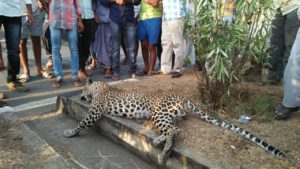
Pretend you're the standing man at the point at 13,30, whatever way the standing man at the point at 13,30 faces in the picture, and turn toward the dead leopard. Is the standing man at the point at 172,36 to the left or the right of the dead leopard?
left

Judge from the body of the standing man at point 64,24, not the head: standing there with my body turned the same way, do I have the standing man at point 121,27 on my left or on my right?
on my left

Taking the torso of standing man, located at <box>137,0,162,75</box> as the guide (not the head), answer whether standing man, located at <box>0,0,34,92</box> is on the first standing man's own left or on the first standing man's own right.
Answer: on the first standing man's own right

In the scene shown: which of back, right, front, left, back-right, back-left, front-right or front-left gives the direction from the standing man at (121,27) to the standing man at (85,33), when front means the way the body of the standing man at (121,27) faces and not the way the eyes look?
right

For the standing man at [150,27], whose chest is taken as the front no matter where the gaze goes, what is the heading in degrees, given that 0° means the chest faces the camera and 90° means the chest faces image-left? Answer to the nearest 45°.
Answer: approximately 0°

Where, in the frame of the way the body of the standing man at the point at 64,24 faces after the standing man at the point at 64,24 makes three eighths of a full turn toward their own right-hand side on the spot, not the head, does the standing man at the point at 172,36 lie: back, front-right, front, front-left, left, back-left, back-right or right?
back-right

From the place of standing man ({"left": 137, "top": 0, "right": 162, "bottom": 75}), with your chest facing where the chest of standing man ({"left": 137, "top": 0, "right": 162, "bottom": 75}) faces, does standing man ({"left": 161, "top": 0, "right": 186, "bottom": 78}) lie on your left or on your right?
on your left

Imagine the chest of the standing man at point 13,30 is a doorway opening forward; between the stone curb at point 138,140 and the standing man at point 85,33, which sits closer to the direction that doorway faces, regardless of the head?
the stone curb

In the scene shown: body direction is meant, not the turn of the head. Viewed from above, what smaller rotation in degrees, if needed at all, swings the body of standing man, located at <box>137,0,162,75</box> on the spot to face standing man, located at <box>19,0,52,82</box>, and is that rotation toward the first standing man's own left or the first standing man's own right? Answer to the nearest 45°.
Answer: approximately 90° to the first standing man's own right

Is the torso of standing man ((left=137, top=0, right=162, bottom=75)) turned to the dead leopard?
yes

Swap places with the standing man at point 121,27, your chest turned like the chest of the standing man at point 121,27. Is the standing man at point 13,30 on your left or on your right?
on your right

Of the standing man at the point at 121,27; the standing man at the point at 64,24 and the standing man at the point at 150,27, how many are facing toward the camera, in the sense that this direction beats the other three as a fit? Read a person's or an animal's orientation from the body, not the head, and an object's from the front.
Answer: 3

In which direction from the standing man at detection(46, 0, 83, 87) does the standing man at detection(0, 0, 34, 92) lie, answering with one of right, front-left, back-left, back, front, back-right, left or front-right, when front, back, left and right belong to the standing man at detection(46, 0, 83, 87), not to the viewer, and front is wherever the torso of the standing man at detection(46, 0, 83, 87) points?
right

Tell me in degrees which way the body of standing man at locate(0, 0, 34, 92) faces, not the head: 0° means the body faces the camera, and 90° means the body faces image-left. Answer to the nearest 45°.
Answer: approximately 315°

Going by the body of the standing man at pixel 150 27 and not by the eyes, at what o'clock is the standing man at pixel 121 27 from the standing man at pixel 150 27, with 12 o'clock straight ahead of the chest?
the standing man at pixel 121 27 is roughly at 3 o'clock from the standing man at pixel 150 27.
